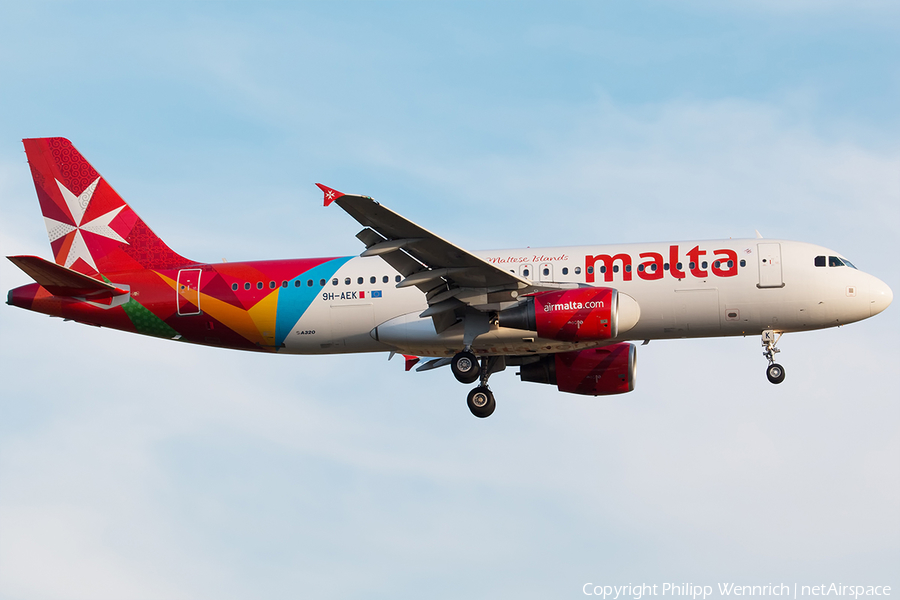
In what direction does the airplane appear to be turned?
to the viewer's right
